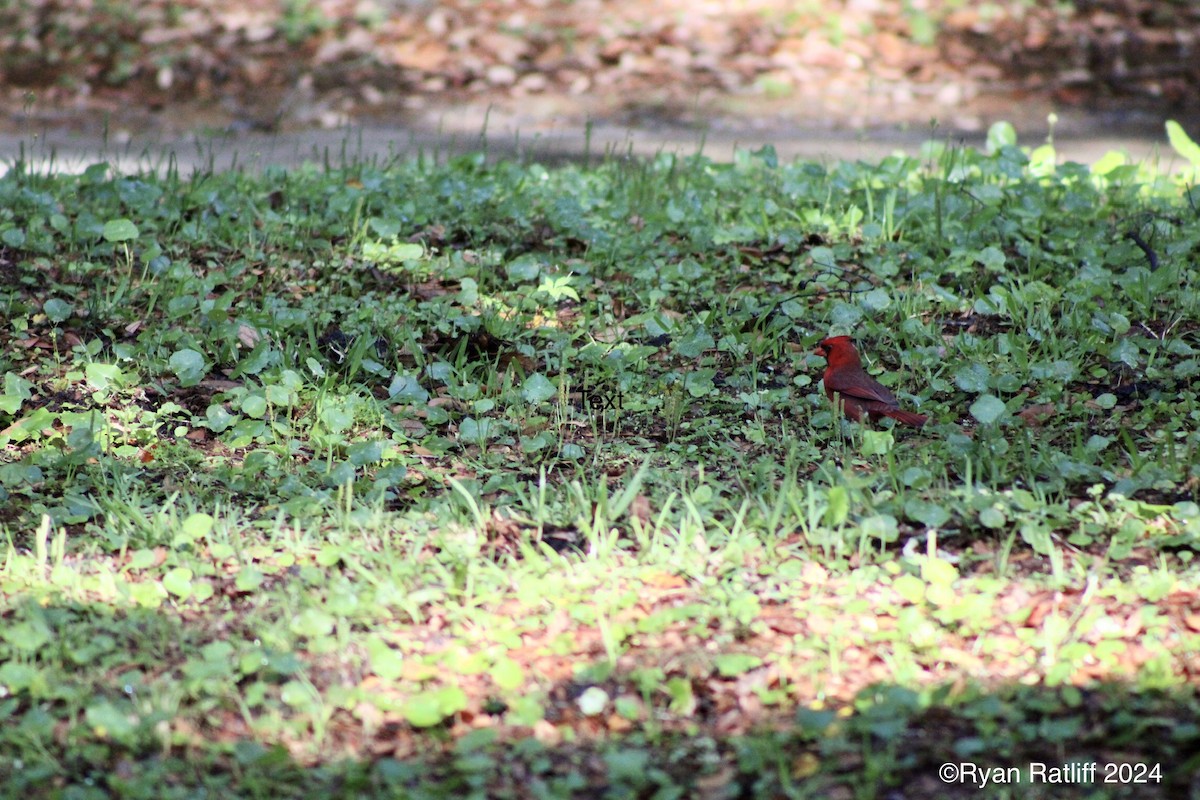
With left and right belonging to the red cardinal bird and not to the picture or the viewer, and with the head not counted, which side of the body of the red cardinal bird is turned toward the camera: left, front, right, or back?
left
